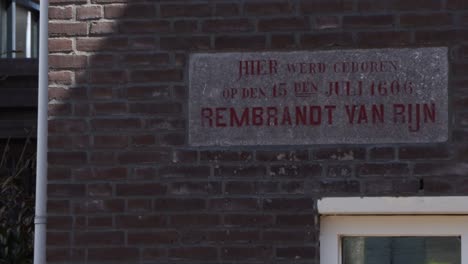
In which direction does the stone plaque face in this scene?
toward the camera

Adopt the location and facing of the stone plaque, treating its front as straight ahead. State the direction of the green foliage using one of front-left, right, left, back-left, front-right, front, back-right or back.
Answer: back-right
